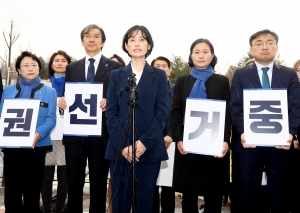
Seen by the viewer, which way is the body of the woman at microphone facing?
toward the camera

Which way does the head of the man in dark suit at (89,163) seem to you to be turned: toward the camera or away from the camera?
toward the camera

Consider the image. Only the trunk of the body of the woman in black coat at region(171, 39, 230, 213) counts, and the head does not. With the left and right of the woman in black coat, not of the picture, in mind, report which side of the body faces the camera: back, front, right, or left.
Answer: front

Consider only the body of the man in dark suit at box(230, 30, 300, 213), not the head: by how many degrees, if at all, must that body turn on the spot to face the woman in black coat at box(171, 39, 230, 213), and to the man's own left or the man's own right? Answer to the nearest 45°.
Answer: approximately 90° to the man's own right

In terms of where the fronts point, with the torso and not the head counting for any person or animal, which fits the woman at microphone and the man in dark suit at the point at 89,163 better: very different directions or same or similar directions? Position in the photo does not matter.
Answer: same or similar directions

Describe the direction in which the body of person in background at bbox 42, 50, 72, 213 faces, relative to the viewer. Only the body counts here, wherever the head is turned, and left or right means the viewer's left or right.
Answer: facing the viewer

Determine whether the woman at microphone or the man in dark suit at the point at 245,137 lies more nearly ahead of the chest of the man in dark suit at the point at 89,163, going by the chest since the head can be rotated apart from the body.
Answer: the woman at microphone

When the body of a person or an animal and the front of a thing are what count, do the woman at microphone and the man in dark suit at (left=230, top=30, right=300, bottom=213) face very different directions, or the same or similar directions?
same or similar directions

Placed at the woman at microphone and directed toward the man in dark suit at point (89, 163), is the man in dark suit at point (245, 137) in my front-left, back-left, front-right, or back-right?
back-right

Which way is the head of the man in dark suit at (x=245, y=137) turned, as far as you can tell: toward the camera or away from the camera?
toward the camera

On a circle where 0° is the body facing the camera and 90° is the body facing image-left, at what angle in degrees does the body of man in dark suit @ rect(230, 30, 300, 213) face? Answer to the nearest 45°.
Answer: approximately 0°
